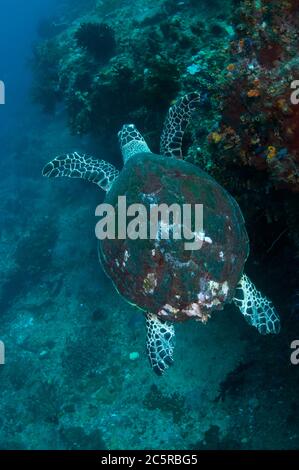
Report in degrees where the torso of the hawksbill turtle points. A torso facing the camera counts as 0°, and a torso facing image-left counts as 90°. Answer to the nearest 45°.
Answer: approximately 180°
